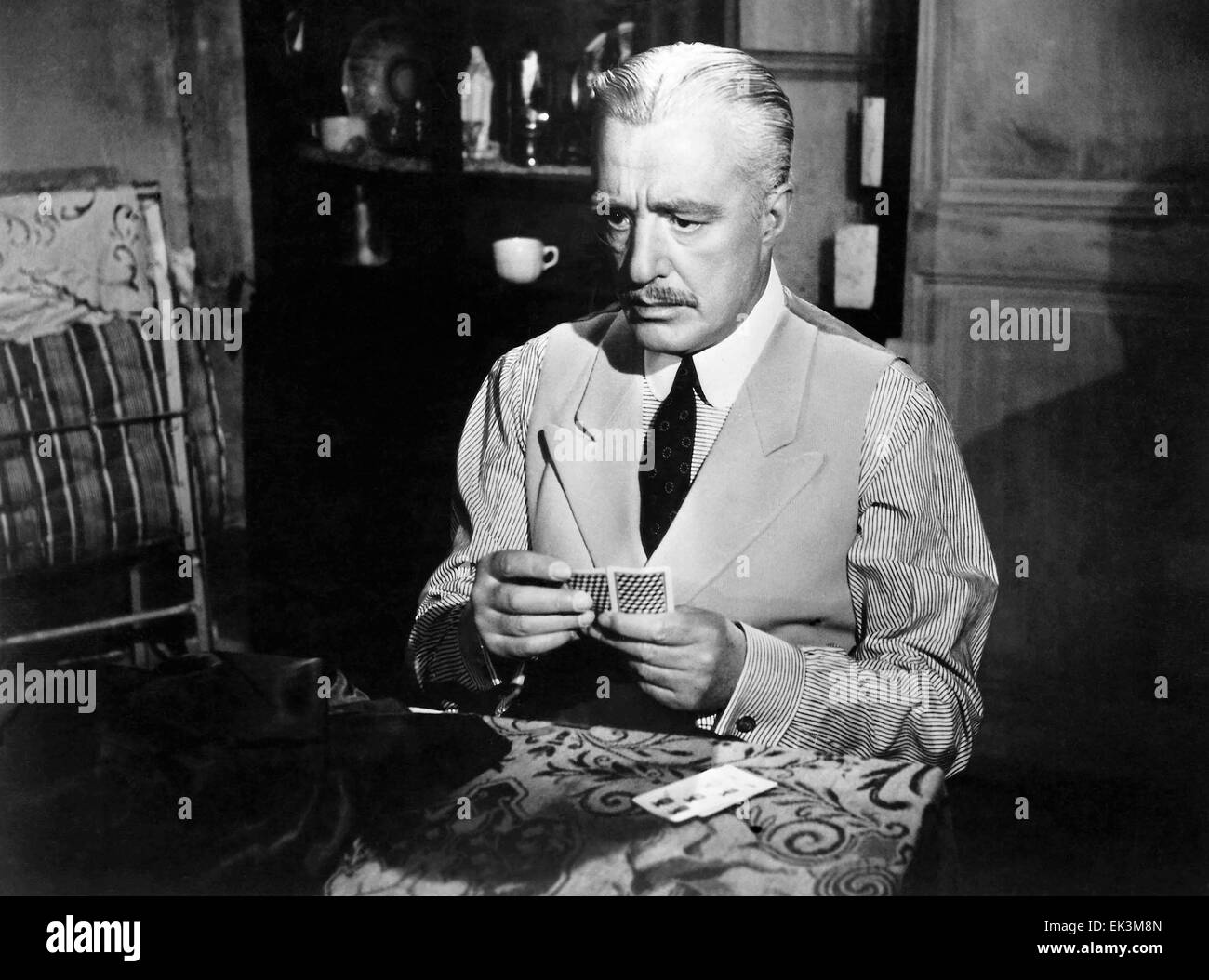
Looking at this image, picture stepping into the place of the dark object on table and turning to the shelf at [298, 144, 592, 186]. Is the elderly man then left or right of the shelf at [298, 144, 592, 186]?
right

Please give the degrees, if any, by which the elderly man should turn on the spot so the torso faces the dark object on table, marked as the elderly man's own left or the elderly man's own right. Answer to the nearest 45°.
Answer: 0° — they already face it

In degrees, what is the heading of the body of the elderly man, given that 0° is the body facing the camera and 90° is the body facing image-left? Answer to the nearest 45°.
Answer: approximately 45°

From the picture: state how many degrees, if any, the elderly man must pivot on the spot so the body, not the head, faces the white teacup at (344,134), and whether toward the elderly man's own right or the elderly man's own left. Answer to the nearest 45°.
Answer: approximately 90° to the elderly man's own right

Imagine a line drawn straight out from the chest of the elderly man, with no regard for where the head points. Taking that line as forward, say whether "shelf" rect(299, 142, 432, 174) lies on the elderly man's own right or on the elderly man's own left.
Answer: on the elderly man's own right

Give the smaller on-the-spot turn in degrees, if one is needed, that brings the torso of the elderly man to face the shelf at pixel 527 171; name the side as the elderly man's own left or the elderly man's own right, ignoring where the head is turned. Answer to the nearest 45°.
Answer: approximately 135° to the elderly man's own right

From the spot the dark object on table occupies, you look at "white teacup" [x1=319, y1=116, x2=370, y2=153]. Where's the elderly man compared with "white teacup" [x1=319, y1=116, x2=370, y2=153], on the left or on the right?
right
